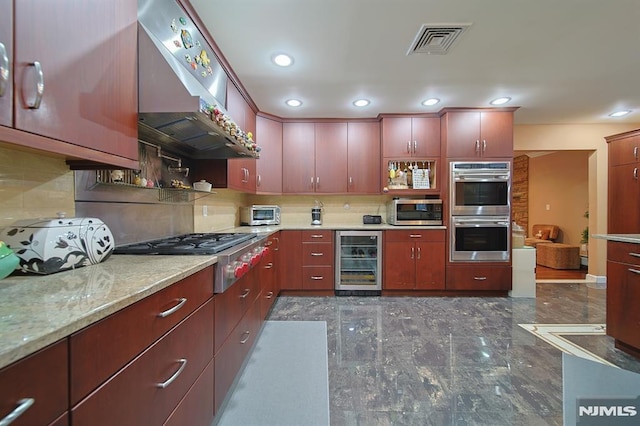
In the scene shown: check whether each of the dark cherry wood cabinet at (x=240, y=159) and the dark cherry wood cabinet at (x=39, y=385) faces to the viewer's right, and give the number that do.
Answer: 2

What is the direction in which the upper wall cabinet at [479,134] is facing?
toward the camera

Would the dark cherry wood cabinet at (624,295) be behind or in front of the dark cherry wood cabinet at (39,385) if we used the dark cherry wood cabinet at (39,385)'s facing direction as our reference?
in front

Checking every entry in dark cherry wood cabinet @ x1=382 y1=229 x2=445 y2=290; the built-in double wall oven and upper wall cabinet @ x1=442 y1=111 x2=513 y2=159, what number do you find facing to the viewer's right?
0

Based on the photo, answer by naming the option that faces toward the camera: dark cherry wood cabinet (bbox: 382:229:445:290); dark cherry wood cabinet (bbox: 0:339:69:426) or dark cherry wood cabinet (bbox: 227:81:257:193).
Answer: dark cherry wood cabinet (bbox: 382:229:445:290)

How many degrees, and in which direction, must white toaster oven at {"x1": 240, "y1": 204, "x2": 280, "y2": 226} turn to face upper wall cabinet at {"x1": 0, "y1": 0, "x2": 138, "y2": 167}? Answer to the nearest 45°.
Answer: approximately 45° to its right

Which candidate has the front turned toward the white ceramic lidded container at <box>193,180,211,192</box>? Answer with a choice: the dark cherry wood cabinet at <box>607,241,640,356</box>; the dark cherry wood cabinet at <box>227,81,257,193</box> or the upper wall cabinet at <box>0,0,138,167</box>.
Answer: the dark cherry wood cabinet at <box>607,241,640,356</box>

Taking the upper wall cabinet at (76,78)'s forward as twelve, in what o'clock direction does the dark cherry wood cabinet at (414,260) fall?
The dark cherry wood cabinet is roughly at 10 o'clock from the upper wall cabinet.

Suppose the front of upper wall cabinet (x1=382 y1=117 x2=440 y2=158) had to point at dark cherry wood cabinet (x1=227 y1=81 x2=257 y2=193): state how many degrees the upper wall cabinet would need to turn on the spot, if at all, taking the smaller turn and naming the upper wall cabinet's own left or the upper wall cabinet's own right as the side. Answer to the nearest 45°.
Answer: approximately 45° to the upper wall cabinet's own right

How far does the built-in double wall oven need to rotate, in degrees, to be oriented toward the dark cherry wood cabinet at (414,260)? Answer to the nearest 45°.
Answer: approximately 45° to its right

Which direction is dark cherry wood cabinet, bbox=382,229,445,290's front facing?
toward the camera

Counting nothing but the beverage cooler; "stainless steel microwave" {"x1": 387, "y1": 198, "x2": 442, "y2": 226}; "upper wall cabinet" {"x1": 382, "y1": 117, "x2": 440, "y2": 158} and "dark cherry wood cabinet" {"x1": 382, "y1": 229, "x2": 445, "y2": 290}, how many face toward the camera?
4

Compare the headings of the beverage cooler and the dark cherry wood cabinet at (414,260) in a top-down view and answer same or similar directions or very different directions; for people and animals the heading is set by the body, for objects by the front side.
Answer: same or similar directions

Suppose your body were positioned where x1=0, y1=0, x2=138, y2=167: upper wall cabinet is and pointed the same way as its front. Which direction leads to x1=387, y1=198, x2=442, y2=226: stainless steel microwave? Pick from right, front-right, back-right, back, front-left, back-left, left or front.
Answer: front-left

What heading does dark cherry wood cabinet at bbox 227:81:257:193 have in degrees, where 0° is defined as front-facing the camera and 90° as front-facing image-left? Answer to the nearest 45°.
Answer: approximately 270°

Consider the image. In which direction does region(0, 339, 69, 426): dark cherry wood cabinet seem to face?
to the viewer's right

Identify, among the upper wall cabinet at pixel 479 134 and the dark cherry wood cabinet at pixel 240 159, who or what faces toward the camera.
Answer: the upper wall cabinet
